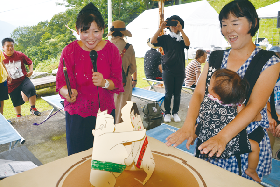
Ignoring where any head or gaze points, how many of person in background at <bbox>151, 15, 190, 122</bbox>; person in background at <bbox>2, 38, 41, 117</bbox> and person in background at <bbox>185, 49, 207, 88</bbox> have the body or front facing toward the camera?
2

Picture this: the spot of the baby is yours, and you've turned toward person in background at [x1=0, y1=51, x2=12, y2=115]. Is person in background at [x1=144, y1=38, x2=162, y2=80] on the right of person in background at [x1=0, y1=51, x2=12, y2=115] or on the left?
right

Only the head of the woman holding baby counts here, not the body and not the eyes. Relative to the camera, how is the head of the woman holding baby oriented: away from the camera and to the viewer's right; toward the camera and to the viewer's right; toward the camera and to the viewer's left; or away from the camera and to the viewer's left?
toward the camera and to the viewer's left

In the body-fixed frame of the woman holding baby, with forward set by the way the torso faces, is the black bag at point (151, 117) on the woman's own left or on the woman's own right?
on the woman's own right

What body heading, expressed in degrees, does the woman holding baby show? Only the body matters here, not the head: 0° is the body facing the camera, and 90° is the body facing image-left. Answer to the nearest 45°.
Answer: approximately 45°

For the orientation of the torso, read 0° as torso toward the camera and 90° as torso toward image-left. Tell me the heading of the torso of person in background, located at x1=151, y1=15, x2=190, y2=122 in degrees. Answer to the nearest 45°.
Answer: approximately 0°
